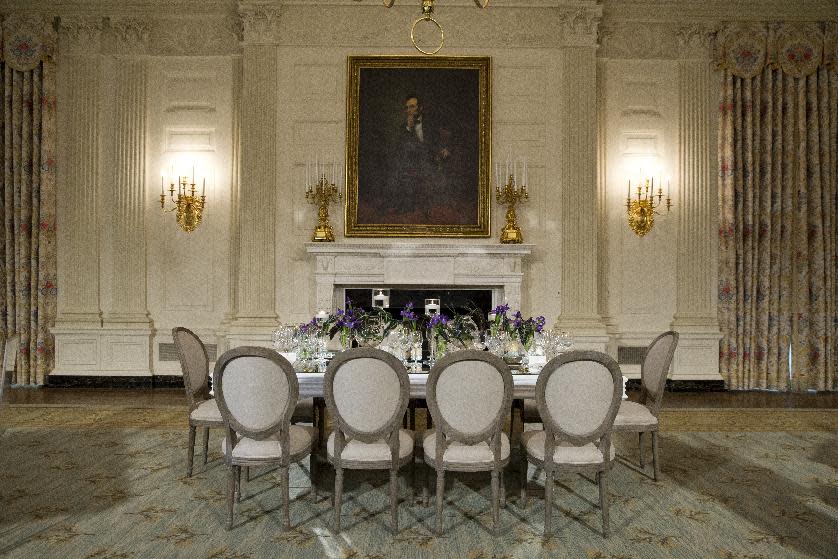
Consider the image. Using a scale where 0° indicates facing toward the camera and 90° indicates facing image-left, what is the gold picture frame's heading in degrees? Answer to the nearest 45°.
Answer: approximately 0°

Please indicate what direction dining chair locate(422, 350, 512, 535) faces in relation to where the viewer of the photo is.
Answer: facing away from the viewer

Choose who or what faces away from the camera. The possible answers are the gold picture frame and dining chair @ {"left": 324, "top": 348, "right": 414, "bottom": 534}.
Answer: the dining chair

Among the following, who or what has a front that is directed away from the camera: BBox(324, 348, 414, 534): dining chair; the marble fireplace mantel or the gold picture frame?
the dining chair

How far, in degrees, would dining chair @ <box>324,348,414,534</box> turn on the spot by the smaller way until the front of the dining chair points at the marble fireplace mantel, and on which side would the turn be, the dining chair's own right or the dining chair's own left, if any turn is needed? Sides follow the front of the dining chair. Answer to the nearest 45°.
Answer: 0° — it already faces it

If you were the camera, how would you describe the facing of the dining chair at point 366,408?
facing away from the viewer

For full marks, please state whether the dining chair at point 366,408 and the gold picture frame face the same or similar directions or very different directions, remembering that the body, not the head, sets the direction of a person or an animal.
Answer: very different directions

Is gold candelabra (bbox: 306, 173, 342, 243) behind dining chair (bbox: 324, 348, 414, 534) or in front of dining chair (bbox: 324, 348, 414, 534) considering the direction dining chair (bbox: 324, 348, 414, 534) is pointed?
in front

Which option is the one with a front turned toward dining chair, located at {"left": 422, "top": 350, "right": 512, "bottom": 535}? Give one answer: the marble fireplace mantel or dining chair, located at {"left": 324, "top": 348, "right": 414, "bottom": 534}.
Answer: the marble fireplace mantel

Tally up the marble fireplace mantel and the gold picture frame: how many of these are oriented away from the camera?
0

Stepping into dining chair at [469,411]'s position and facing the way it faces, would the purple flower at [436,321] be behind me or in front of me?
in front
